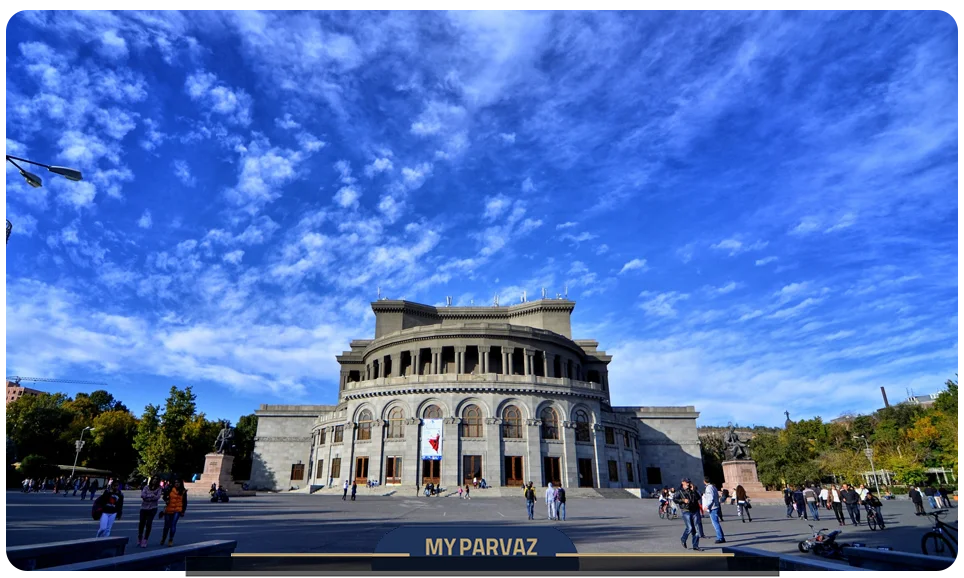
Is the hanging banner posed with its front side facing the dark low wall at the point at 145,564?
yes

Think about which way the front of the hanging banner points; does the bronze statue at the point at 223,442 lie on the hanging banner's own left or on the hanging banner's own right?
on the hanging banner's own right

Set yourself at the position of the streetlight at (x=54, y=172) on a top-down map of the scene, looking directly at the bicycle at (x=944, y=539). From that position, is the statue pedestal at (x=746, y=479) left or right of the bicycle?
left

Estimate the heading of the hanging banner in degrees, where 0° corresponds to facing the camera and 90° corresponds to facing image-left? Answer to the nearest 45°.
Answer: approximately 0°

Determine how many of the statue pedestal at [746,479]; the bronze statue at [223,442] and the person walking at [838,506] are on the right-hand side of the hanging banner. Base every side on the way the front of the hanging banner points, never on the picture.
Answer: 1

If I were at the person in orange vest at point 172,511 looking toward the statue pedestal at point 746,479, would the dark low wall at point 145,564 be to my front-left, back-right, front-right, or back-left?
back-right

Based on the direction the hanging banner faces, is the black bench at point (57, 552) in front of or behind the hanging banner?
in front

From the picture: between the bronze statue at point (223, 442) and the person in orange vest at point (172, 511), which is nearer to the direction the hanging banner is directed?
the person in orange vest

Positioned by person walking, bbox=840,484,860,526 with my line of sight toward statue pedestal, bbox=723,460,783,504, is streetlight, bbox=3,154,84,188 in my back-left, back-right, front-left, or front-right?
back-left

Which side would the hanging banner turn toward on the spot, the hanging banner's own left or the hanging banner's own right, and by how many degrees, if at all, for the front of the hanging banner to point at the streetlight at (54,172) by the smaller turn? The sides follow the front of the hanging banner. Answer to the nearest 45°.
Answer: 0° — it already faces it

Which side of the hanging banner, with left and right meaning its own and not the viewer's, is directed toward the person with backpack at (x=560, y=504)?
front

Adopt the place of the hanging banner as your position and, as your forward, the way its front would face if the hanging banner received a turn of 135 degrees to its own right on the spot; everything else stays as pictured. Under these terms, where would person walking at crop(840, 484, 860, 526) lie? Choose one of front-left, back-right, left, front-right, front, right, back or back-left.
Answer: back

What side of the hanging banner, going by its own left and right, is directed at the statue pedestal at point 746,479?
left

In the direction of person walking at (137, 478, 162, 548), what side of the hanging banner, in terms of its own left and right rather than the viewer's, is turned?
front
